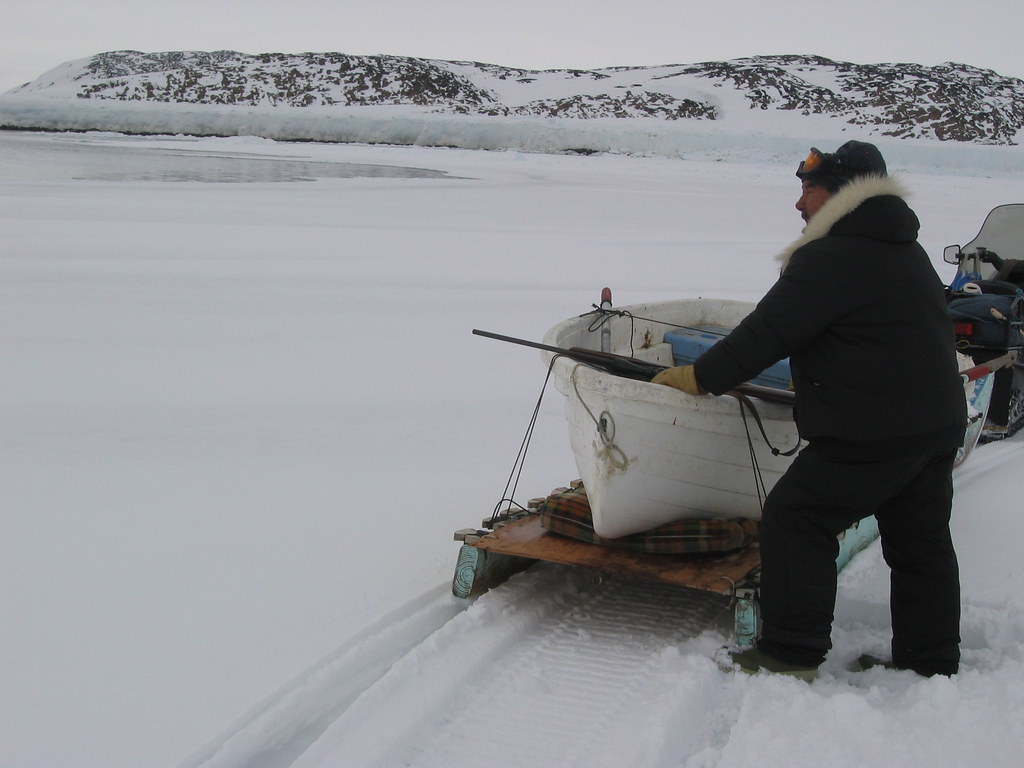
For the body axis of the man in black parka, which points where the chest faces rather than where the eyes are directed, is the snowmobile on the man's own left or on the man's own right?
on the man's own right

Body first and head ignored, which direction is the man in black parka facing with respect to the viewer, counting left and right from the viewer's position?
facing away from the viewer and to the left of the viewer

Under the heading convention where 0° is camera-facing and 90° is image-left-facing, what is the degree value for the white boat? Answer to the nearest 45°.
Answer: approximately 45°

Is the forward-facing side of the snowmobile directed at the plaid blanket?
no

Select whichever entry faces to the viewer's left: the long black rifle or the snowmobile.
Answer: the long black rifle

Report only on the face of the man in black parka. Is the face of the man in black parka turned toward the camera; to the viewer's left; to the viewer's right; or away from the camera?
to the viewer's left

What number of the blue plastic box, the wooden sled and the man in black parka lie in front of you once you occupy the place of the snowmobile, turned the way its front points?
0

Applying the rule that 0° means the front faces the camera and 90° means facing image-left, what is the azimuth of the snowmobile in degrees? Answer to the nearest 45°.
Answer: approximately 225°

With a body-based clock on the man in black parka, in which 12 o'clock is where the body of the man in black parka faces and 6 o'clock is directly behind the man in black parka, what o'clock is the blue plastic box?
The blue plastic box is roughly at 1 o'clock from the man in black parka.

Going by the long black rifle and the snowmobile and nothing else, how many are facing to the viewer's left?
1

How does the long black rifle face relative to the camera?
to the viewer's left
